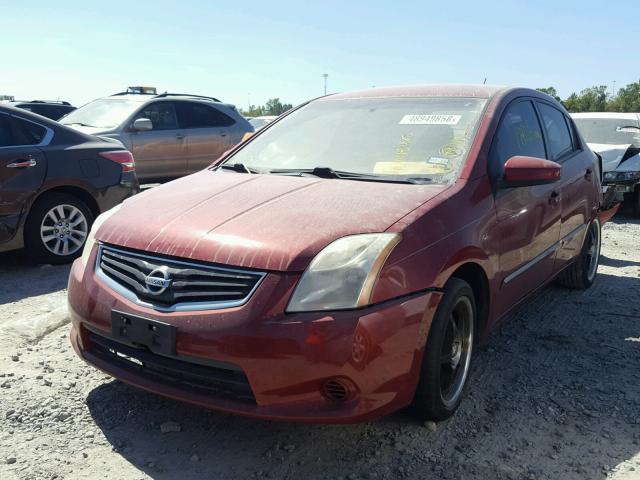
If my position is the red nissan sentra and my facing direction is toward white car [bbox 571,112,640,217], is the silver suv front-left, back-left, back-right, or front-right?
front-left

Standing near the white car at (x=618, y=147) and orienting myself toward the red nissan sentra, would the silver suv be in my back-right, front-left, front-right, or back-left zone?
front-right

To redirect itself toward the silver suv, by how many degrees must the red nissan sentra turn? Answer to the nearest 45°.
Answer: approximately 135° to its right

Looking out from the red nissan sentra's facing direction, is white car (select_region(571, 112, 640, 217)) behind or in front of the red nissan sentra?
behind

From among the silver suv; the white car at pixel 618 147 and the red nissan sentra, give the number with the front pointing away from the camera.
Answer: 0

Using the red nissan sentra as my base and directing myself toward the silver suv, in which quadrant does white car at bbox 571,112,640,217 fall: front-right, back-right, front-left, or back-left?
front-right

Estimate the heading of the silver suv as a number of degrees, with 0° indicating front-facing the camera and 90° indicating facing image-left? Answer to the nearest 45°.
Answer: approximately 45°

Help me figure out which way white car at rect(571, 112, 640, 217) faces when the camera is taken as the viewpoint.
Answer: facing the viewer and to the left of the viewer

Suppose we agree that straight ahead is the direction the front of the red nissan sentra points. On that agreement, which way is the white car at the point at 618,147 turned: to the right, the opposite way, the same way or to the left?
the same way

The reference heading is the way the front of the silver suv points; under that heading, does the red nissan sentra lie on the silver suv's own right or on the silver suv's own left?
on the silver suv's own left
